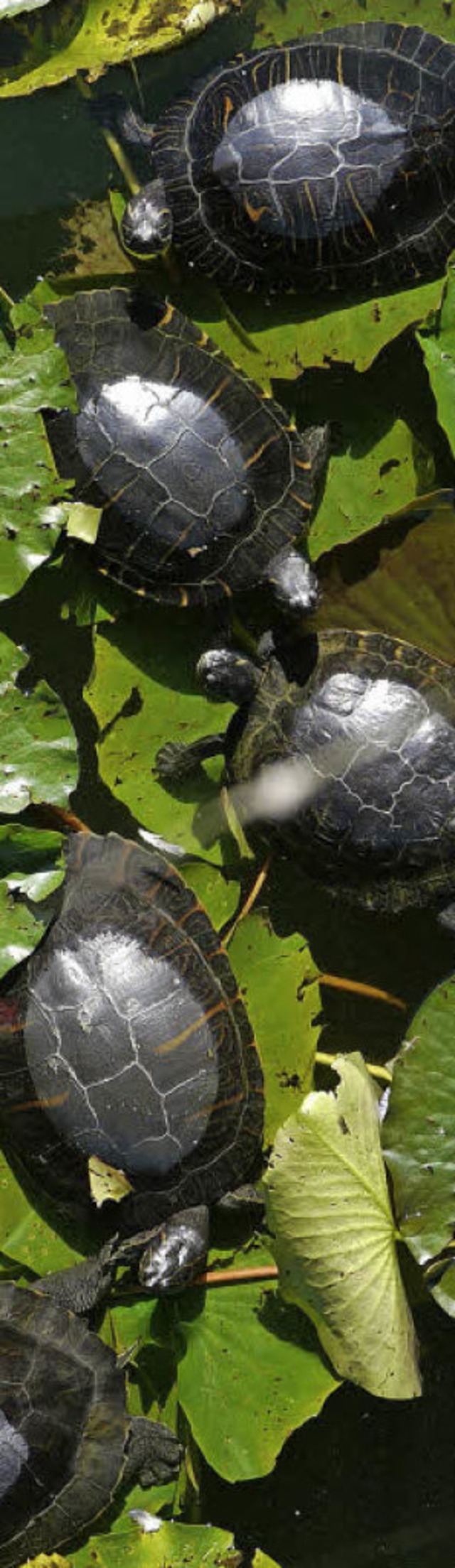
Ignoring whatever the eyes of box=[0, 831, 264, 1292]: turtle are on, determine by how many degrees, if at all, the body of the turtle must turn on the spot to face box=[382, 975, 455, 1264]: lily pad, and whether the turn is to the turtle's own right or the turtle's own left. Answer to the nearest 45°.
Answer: approximately 45° to the turtle's own left

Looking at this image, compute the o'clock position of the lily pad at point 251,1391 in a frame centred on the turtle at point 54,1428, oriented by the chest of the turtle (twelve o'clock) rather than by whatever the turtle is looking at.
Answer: The lily pad is roughly at 1 o'clock from the turtle.

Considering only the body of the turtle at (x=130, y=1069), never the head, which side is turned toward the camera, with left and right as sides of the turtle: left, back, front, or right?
front

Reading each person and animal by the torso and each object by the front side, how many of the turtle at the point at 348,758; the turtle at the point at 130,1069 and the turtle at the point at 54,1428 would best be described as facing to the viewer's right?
0

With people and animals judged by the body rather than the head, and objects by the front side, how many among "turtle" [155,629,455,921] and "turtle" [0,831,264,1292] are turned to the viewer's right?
0

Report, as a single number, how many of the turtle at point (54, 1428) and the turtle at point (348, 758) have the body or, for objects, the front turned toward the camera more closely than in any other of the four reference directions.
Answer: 0

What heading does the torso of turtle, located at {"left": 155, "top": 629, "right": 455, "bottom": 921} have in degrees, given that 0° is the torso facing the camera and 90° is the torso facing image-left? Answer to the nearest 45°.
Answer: approximately 135°

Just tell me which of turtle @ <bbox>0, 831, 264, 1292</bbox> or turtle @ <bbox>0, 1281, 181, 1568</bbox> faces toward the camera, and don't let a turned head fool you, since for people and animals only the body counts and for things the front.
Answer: turtle @ <bbox>0, 831, 264, 1292</bbox>
